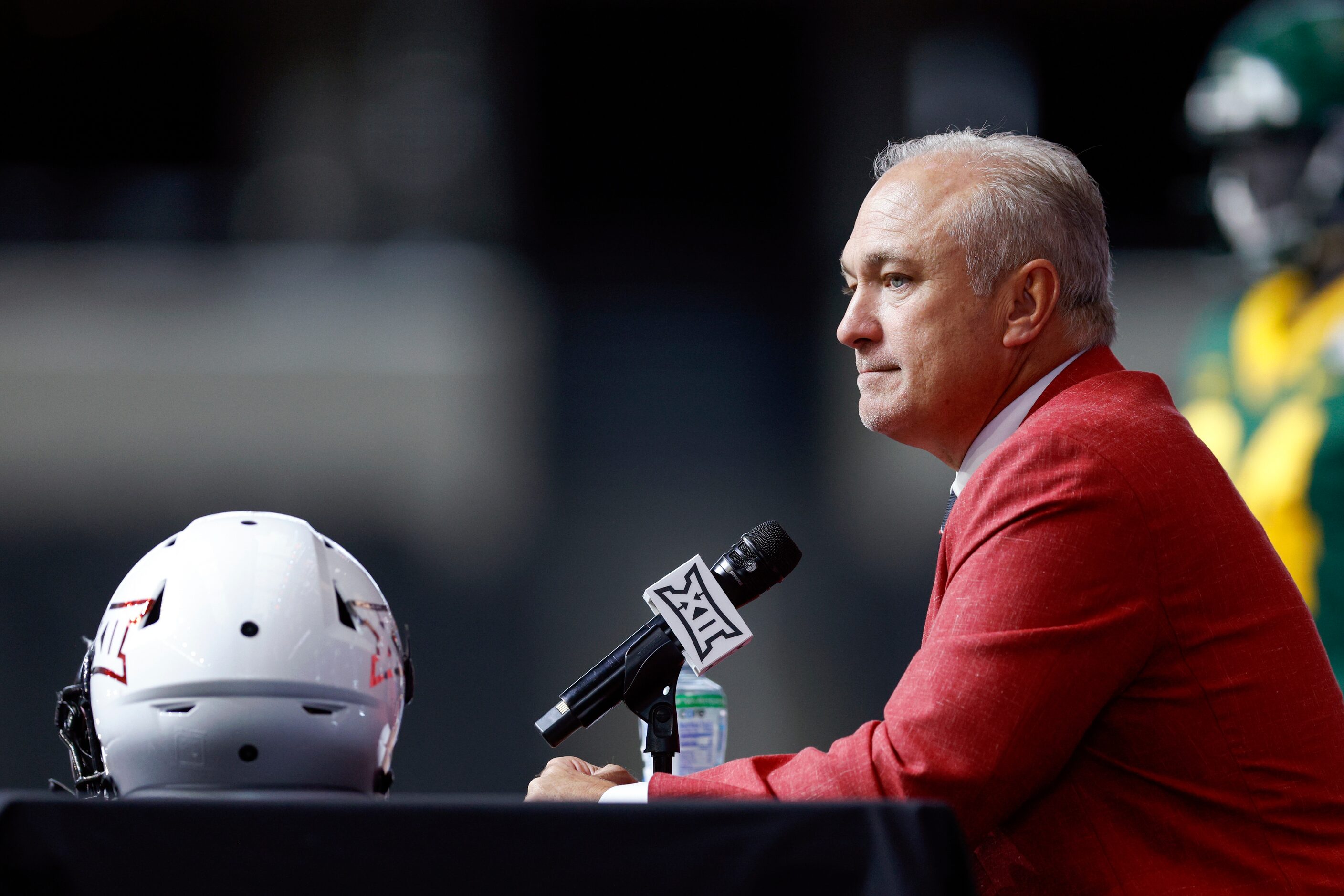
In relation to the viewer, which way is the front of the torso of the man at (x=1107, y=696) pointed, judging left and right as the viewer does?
facing to the left of the viewer

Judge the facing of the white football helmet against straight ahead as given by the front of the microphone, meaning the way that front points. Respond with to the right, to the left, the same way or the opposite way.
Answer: to the left

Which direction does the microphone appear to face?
to the viewer's right

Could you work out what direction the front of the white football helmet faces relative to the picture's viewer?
facing away from the viewer

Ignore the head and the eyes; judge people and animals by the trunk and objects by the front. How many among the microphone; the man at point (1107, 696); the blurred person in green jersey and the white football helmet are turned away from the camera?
1

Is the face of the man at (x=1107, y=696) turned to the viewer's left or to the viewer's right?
to the viewer's left

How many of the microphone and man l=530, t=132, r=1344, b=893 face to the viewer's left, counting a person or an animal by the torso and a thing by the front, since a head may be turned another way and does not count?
1

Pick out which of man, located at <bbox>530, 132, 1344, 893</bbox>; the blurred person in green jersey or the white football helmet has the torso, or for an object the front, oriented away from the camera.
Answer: the white football helmet
